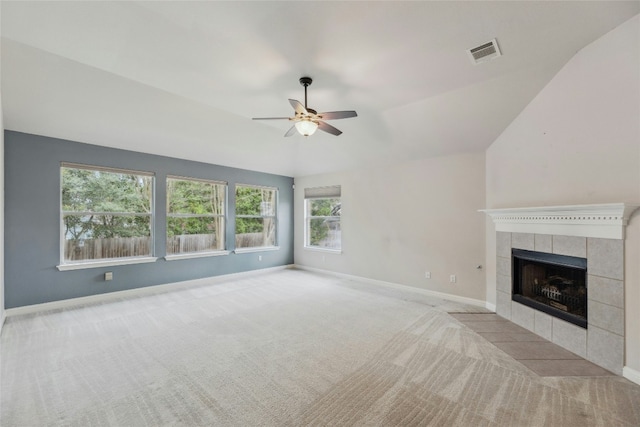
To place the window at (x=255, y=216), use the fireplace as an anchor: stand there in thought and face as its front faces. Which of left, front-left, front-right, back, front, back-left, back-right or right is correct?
front-right

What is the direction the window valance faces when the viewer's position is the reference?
facing the viewer and to the left of the viewer

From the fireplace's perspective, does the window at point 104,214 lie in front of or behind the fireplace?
in front

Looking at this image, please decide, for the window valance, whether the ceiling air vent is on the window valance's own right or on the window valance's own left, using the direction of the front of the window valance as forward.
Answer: on the window valance's own left

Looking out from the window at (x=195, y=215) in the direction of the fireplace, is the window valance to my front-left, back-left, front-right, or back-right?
front-left

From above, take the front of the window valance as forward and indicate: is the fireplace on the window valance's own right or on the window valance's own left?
on the window valance's own left

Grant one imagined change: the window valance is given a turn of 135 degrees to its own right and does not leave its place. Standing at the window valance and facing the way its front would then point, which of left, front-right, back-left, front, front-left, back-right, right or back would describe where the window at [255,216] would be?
left

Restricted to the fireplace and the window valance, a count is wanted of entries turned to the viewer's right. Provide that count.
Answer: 0
